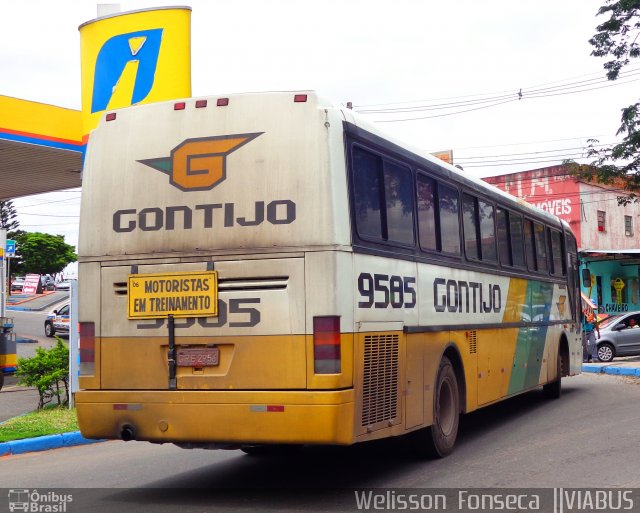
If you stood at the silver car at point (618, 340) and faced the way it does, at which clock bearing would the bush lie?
The bush is roughly at 10 o'clock from the silver car.

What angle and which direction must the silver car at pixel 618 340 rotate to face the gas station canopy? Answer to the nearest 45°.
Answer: approximately 45° to its left

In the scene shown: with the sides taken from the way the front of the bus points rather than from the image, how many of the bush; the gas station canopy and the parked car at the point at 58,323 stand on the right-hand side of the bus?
0

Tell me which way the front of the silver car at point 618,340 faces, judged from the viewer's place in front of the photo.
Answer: facing to the left of the viewer

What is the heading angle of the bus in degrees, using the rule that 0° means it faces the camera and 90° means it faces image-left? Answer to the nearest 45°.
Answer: approximately 225°

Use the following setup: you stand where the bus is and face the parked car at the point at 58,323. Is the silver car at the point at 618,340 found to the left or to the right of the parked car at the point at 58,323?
right

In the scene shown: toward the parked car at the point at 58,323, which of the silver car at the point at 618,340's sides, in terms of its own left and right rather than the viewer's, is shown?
front

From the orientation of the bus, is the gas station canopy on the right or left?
on its left

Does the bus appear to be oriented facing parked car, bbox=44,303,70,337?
no

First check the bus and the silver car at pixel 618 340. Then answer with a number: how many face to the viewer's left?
1

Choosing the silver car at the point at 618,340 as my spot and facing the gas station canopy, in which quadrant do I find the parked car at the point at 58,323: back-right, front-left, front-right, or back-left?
front-right

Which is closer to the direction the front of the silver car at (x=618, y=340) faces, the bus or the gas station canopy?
the gas station canopy
